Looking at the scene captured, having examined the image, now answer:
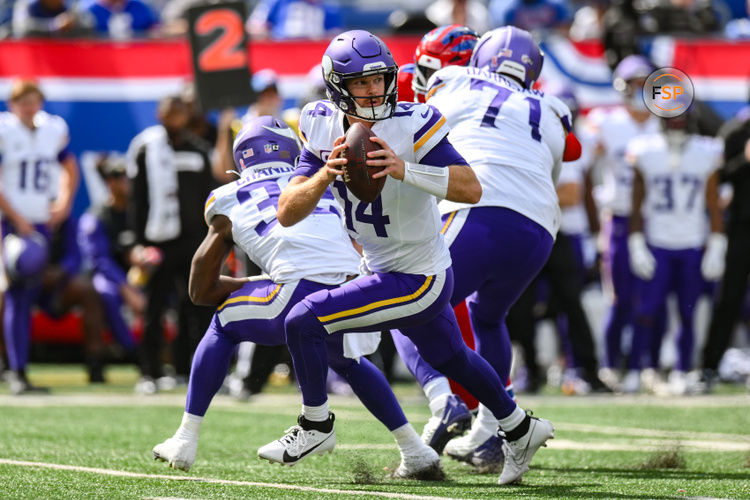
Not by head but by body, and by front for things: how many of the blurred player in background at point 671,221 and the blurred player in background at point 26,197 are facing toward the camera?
2

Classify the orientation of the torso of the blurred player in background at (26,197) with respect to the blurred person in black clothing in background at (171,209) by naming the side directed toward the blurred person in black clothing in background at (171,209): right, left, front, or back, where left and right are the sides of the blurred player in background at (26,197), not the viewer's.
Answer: left

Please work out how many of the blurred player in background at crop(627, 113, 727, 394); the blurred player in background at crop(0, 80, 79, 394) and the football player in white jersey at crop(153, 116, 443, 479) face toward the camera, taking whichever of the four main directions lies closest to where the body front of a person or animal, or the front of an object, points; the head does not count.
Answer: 2

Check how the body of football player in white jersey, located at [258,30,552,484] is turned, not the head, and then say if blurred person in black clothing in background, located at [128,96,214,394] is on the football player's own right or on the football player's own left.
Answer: on the football player's own right

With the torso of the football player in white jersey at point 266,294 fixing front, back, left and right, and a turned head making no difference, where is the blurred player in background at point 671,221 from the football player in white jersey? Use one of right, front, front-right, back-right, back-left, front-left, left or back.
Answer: right

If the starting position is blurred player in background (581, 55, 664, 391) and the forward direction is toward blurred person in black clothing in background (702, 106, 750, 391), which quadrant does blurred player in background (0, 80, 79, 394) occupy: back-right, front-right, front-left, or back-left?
back-right

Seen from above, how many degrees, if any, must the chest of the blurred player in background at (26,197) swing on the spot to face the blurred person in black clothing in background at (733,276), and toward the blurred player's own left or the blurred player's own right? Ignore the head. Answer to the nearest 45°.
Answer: approximately 90° to the blurred player's own left

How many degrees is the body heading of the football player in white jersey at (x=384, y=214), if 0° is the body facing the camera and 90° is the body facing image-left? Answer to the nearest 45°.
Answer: approximately 45°

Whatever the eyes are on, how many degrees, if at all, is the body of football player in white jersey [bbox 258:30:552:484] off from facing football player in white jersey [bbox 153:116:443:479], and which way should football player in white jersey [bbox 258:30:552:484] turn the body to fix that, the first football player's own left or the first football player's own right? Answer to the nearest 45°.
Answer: approximately 90° to the first football player's own right

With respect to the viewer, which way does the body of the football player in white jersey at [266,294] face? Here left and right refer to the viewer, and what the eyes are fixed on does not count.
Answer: facing away from the viewer and to the left of the viewer
